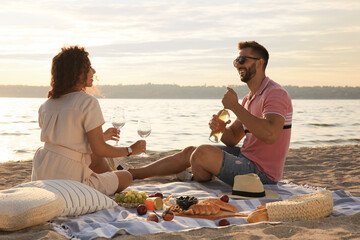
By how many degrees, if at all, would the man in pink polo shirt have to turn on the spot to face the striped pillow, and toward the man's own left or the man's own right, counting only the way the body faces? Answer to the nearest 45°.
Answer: approximately 45° to the man's own left

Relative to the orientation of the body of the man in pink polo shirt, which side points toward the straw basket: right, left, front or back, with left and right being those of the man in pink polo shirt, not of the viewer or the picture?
left

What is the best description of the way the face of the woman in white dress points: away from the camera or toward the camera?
away from the camera

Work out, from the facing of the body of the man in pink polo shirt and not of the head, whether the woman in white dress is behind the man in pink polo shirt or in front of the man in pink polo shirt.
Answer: in front

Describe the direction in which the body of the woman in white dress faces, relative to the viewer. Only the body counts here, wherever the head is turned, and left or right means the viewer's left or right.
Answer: facing away from the viewer and to the right of the viewer

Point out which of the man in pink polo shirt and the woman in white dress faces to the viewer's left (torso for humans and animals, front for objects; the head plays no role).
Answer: the man in pink polo shirt

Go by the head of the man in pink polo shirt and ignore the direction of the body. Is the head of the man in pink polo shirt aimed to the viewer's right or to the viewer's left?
to the viewer's left

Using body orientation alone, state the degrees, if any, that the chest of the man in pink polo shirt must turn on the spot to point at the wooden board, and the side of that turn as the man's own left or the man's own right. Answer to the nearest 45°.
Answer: approximately 90° to the man's own left

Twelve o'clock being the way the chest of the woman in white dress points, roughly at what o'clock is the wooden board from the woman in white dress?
The wooden board is roughly at 2 o'clock from the woman in white dress.

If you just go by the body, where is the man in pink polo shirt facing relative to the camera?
to the viewer's left

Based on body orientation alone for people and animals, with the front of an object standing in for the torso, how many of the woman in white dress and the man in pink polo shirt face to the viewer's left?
1

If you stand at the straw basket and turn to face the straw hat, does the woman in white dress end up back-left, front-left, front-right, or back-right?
front-left
